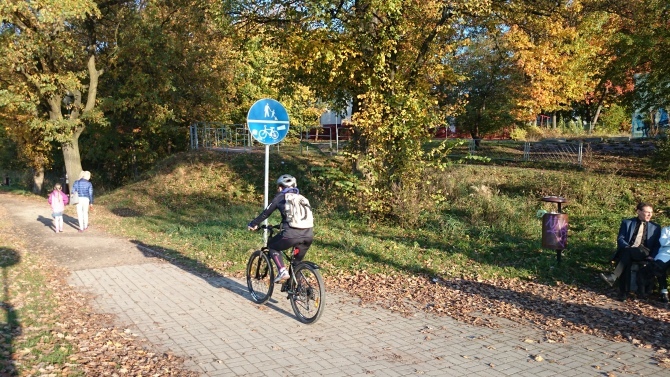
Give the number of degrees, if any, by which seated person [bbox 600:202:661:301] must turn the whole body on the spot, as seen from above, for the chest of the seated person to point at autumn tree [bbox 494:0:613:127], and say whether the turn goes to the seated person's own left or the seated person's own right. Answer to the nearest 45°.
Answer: approximately 135° to the seated person's own right

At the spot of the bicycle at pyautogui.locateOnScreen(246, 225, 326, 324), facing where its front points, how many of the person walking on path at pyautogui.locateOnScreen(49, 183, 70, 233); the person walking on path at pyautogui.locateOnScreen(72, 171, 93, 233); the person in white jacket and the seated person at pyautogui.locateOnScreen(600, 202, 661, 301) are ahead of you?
2

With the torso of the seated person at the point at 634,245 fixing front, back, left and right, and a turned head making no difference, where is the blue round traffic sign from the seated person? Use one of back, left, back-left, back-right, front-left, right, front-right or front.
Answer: front-right

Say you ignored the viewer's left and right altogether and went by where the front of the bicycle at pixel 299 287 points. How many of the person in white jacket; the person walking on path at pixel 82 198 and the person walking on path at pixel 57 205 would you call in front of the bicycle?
2

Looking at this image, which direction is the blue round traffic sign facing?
toward the camera

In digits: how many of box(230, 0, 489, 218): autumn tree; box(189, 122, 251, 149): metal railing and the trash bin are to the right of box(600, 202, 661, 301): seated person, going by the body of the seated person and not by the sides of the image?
3

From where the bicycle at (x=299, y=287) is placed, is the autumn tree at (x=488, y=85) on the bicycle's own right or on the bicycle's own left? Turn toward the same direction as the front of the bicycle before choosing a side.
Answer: on the bicycle's own right

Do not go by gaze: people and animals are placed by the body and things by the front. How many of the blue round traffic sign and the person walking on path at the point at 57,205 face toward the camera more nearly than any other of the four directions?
1

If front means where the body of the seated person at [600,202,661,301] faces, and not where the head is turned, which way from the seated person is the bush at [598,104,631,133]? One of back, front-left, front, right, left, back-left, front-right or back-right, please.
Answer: back-right

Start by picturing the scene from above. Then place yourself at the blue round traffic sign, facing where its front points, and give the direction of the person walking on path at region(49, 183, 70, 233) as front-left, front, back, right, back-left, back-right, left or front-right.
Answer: back-right

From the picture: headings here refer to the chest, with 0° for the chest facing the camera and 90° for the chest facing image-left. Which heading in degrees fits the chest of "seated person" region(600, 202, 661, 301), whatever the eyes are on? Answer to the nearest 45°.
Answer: approximately 45°

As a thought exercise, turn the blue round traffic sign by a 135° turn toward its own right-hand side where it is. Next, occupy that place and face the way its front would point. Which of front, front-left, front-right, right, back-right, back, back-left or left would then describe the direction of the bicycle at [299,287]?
back-left

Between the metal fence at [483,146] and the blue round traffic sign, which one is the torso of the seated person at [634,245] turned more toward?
the blue round traffic sign

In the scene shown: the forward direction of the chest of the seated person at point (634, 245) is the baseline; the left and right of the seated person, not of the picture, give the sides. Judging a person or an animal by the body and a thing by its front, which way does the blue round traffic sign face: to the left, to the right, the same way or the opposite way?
to the left

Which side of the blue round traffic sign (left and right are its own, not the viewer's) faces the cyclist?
front

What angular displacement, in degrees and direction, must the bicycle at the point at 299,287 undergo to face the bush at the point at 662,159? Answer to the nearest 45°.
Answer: approximately 90° to its right

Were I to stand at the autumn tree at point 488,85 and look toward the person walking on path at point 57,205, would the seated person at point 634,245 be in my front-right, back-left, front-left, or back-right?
front-left

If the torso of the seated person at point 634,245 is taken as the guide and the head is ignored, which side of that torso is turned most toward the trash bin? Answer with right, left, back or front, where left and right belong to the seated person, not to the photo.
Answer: right
